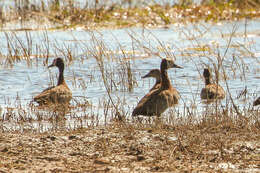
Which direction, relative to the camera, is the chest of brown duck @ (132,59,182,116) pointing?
to the viewer's right

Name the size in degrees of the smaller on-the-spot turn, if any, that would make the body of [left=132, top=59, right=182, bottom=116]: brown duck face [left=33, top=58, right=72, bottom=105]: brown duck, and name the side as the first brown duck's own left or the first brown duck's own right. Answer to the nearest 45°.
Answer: approximately 135° to the first brown duck's own left
